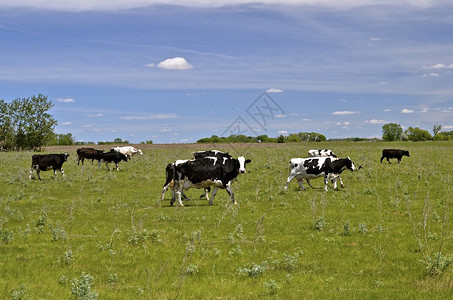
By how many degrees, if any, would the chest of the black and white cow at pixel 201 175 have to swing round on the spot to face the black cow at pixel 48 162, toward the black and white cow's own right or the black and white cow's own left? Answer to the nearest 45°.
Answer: approximately 135° to the black and white cow's own left

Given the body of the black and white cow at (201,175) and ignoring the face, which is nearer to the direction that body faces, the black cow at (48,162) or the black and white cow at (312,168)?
the black and white cow

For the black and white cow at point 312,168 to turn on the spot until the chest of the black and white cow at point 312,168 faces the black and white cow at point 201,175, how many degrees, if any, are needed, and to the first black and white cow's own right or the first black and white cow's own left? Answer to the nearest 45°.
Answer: approximately 135° to the first black and white cow's own right

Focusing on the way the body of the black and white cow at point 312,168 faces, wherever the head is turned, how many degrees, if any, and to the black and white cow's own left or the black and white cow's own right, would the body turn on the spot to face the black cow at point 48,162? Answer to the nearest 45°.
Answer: approximately 180°

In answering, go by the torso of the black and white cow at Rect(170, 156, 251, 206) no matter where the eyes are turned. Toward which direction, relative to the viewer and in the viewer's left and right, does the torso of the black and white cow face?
facing to the right of the viewer

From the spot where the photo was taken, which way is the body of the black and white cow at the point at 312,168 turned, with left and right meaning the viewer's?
facing to the right of the viewer
